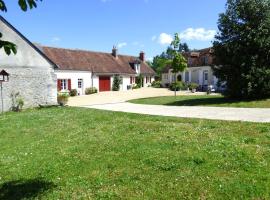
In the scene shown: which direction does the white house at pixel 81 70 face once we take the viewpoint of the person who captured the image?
facing the viewer and to the right of the viewer

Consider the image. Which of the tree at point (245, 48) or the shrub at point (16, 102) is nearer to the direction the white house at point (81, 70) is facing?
the tree
